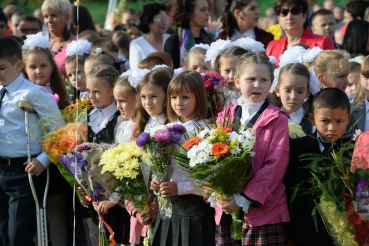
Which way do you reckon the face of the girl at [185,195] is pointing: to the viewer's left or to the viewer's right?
to the viewer's left

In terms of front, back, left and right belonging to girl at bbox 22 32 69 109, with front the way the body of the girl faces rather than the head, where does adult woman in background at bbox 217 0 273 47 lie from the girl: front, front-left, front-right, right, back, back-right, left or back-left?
left

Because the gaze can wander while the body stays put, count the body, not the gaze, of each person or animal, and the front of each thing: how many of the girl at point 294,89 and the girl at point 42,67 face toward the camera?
2

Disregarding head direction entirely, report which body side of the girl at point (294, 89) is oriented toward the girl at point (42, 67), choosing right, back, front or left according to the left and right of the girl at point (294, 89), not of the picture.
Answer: right
